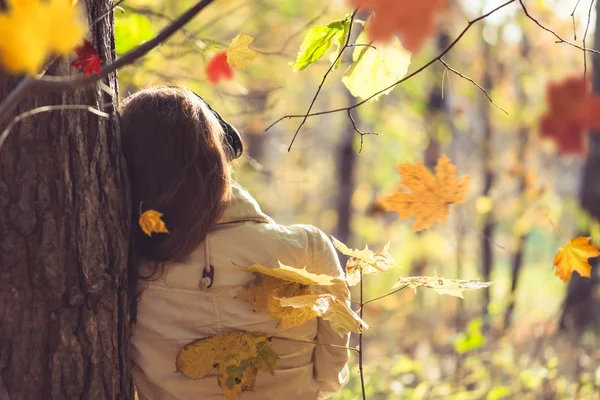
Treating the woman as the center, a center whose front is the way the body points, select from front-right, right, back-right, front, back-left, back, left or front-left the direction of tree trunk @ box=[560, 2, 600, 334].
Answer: front-right

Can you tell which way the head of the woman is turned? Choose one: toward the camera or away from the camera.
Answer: away from the camera

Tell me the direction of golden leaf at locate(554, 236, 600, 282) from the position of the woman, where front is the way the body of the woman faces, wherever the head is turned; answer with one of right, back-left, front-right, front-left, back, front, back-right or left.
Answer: right

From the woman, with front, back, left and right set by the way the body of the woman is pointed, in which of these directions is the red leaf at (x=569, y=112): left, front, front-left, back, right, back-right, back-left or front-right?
front-right

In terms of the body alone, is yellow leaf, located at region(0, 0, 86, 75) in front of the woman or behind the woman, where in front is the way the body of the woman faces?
behind

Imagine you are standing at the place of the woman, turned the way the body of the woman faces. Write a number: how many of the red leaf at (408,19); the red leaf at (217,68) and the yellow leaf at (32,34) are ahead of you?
1

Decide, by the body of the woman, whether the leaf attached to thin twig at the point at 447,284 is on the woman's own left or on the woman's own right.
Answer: on the woman's own right

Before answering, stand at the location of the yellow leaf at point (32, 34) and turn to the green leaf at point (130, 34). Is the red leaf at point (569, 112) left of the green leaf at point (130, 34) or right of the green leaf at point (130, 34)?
right

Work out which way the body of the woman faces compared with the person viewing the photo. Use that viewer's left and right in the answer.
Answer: facing away from the viewer
